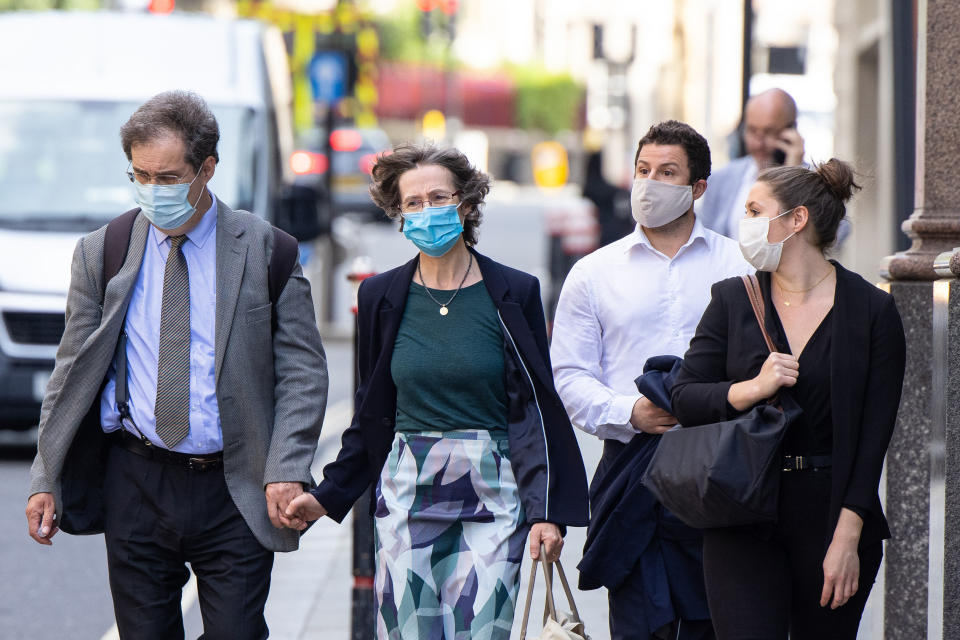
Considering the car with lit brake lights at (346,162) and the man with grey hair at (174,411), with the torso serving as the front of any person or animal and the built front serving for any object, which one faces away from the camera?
the car with lit brake lights

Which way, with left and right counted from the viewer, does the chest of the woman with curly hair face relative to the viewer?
facing the viewer

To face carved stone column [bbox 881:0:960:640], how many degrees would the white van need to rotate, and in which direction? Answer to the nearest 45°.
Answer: approximately 45° to its left

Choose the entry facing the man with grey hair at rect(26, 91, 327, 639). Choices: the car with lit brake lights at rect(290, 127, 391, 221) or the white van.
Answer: the white van

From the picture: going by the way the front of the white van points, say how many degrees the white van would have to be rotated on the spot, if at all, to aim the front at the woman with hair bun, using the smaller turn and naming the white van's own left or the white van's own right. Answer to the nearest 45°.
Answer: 0° — it already faces them

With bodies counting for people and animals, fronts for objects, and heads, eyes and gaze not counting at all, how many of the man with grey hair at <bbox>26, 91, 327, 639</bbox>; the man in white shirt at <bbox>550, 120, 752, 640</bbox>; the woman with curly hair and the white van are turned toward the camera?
4

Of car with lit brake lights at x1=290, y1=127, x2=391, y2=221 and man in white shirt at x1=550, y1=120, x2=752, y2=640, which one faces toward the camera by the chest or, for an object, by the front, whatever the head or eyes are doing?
the man in white shirt

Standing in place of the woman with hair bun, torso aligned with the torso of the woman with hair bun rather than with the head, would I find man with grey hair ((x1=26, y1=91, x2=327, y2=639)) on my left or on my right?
on my right

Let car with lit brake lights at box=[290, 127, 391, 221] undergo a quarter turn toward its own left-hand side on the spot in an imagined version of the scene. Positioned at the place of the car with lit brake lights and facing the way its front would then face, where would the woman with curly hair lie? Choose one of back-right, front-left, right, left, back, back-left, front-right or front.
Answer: left

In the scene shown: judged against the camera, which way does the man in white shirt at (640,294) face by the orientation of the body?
toward the camera

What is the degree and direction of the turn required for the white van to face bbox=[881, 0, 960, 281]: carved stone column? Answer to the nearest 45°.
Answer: approximately 45° to its left

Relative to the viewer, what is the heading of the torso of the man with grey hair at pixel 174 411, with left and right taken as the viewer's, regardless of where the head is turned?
facing the viewer

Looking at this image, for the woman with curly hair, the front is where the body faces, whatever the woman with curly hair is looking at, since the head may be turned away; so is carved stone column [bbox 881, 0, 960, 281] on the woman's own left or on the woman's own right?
on the woman's own left

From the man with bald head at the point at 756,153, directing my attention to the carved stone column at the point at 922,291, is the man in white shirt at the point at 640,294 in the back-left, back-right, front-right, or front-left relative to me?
front-right

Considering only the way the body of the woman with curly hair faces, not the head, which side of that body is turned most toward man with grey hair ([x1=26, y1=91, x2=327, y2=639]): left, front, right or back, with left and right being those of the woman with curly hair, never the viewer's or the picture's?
right

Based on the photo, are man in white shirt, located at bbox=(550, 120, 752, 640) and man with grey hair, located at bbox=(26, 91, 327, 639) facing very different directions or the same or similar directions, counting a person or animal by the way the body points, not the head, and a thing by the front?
same or similar directions

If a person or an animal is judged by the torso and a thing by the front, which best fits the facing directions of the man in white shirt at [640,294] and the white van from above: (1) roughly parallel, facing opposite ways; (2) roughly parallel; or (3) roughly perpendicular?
roughly parallel

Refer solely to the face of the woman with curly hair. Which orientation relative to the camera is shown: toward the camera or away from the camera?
toward the camera

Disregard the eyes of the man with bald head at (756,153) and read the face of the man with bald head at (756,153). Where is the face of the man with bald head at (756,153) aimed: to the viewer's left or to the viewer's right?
to the viewer's left
